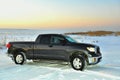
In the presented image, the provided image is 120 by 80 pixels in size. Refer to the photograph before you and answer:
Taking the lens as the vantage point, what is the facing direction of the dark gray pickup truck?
facing the viewer and to the right of the viewer
